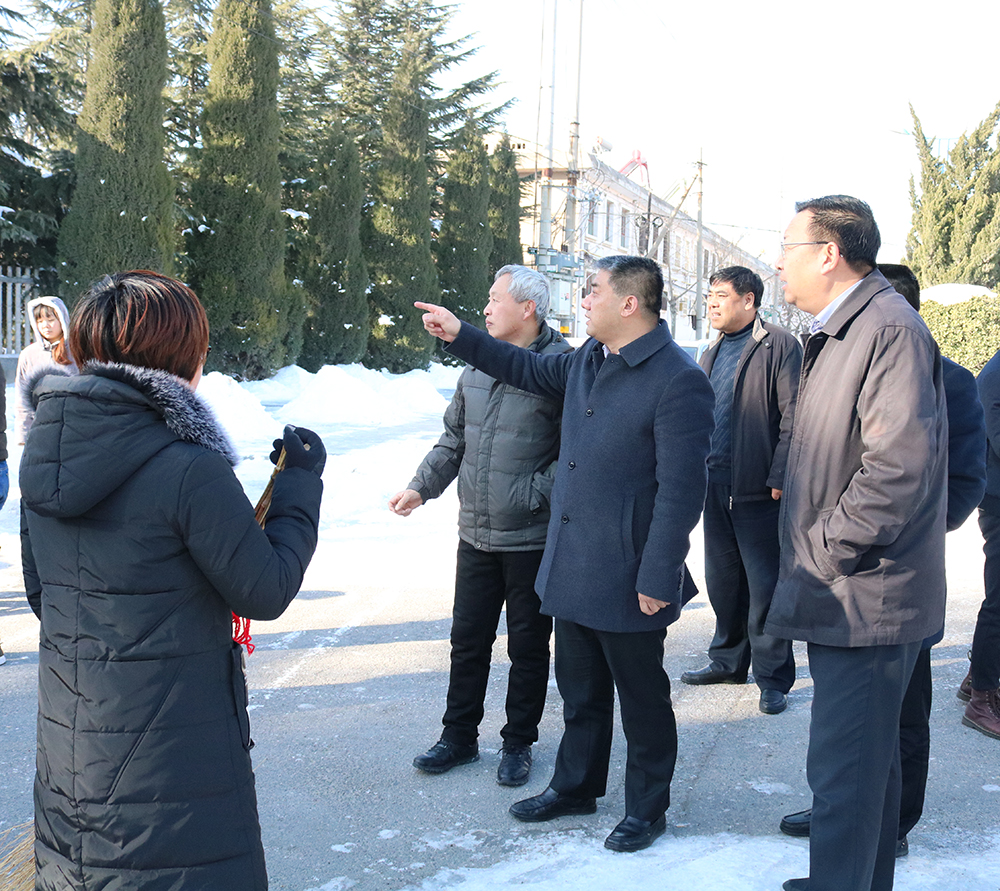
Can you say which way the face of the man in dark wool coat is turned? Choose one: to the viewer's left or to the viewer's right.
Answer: to the viewer's left

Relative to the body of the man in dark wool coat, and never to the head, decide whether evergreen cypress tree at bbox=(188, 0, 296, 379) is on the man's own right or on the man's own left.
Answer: on the man's own right

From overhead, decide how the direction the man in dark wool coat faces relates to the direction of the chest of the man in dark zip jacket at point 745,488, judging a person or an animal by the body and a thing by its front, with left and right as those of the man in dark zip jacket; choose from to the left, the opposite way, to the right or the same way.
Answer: the same way

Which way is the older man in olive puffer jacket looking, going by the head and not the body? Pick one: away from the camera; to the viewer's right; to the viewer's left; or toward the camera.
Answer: to the viewer's left

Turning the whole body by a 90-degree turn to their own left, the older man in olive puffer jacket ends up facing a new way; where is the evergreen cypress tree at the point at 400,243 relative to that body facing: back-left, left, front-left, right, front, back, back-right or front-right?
back-left

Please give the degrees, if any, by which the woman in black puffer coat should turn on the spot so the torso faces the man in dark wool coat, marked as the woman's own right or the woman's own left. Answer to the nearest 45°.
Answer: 0° — they already face them

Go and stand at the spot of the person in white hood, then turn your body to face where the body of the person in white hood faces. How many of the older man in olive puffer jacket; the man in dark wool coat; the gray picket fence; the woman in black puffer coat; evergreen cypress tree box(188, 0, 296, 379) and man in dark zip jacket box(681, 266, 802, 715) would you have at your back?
2

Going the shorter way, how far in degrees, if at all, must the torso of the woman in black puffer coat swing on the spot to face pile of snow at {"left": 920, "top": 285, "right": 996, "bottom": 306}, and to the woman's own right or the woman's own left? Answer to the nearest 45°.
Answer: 0° — they already face it

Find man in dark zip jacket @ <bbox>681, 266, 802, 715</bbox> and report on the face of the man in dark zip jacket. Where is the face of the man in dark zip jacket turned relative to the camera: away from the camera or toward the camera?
toward the camera

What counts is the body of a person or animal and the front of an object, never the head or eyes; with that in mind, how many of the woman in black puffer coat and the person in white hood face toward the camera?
1

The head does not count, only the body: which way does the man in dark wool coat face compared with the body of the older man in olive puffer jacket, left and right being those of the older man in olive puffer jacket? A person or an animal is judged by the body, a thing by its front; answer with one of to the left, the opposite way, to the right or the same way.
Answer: the same way

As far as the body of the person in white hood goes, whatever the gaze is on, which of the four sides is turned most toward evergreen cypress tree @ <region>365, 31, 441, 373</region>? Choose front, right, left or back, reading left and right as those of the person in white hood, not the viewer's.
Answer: back

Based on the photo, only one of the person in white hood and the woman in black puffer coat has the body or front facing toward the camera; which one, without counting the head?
the person in white hood

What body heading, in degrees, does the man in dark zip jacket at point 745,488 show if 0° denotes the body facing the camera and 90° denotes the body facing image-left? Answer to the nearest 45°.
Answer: approximately 45°

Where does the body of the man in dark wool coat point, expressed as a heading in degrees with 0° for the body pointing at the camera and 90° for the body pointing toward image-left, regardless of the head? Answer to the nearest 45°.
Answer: approximately 45°

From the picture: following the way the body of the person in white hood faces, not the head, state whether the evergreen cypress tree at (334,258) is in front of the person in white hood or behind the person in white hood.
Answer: behind

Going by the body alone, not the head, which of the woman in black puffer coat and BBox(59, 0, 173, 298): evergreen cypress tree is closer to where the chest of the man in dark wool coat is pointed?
the woman in black puffer coat

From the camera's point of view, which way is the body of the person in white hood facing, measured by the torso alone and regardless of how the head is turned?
toward the camera

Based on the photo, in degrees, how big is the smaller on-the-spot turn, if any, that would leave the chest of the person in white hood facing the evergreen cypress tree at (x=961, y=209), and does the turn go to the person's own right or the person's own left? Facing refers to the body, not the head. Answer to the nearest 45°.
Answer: approximately 135° to the person's own left
